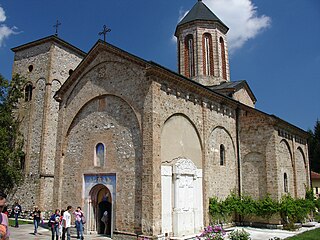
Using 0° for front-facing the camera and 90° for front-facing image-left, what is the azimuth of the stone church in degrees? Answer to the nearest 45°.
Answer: approximately 45°

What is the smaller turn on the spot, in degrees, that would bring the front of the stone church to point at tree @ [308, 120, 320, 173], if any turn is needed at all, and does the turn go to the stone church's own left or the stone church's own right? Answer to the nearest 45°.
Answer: approximately 180°

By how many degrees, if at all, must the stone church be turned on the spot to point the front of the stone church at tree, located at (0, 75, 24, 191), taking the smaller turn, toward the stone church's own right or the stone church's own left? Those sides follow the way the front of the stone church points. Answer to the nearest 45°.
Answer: approximately 90° to the stone church's own right
